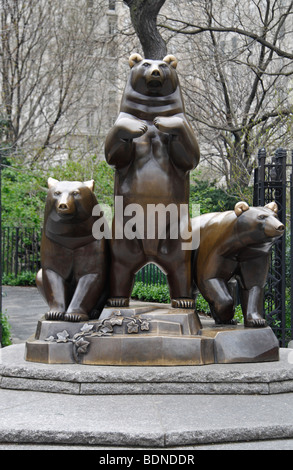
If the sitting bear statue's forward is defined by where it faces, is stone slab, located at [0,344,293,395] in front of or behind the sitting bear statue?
in front

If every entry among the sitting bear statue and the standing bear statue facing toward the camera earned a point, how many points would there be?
2

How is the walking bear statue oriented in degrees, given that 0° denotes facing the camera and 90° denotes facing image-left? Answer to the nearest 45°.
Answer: approximately 315°

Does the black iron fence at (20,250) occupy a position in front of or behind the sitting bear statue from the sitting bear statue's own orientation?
behind

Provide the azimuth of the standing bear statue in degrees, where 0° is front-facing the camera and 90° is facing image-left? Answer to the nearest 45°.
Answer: approximately 0°

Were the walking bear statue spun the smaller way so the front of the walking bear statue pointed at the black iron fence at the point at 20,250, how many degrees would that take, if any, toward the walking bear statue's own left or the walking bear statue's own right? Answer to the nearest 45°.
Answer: approximately 180°

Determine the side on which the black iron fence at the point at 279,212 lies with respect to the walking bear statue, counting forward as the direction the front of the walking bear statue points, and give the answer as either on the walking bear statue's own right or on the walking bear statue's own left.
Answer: on the walking bear statue's own left

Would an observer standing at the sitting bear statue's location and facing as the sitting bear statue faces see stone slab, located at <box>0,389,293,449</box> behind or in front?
in front

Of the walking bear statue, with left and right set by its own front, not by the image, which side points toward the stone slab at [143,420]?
right

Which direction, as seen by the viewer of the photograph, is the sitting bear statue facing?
facing the viewer
